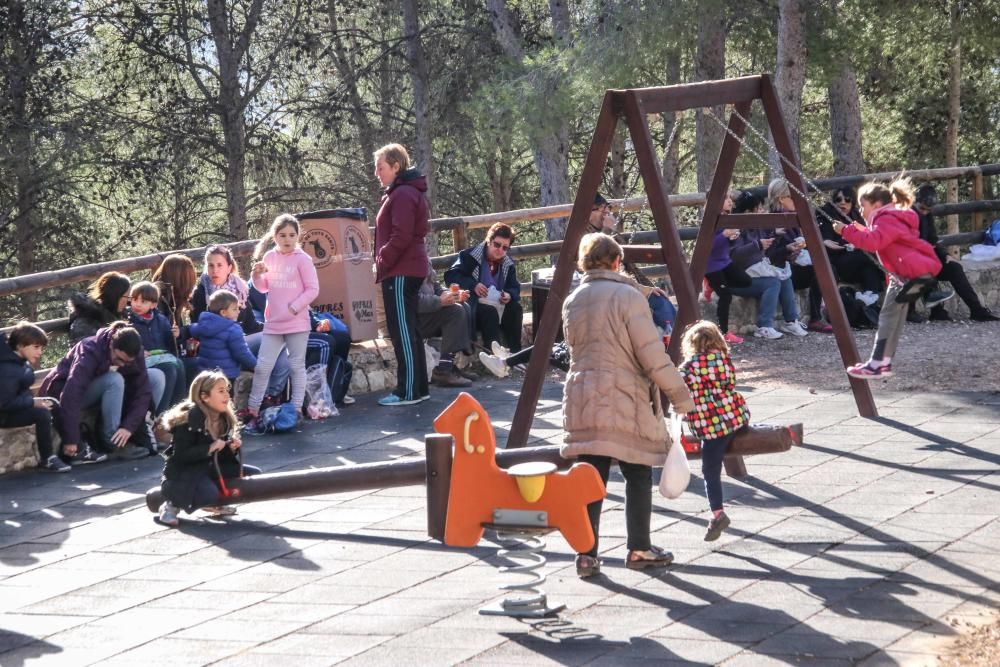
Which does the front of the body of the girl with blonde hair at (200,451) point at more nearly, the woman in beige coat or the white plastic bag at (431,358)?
the woman in beige coat

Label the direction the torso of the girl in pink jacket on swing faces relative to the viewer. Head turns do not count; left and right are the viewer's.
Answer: facing to the left of the viewer

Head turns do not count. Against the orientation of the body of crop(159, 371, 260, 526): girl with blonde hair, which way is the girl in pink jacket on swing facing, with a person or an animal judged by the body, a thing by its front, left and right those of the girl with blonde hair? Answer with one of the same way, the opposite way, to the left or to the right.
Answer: the opposite way

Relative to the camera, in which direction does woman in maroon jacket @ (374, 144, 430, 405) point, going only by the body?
to the viewer's left

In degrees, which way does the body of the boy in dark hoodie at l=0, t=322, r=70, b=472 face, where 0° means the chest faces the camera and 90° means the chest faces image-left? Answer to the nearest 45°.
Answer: approximately 270°
